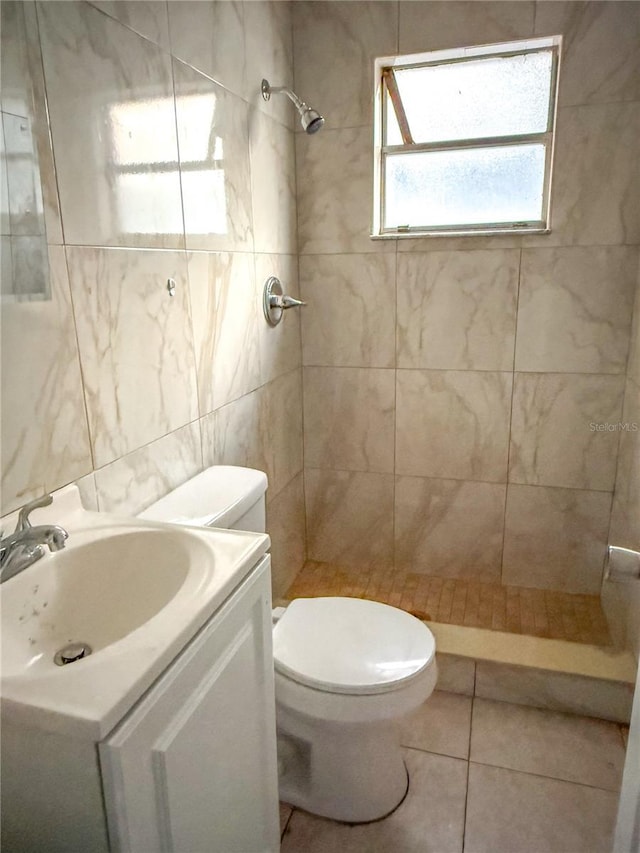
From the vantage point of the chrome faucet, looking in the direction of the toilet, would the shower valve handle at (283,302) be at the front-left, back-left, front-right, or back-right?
front-left

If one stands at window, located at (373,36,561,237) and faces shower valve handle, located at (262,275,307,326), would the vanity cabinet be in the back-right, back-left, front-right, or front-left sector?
front-left

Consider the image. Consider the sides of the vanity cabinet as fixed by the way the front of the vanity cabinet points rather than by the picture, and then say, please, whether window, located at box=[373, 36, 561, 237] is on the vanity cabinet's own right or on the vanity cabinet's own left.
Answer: on the vanity cabinet's own left

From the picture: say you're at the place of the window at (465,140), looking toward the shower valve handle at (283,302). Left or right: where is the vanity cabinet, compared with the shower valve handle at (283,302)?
left

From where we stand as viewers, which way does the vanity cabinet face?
facing the viewer and to the right of the viewer

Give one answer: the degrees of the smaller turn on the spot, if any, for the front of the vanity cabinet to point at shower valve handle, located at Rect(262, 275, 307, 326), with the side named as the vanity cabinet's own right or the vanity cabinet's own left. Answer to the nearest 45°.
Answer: approximately 135° to the vanity cabinet's own left

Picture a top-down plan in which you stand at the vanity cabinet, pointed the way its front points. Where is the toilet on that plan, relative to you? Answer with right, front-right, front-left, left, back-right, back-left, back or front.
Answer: left

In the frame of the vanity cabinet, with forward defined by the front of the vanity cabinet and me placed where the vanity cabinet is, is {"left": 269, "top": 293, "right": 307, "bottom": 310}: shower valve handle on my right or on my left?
on my left

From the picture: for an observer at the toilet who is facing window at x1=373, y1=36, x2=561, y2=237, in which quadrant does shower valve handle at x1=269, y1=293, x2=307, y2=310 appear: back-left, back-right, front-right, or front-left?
front-left

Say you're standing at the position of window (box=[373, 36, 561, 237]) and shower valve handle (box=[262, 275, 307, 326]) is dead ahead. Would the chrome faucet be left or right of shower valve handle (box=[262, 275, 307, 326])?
left
